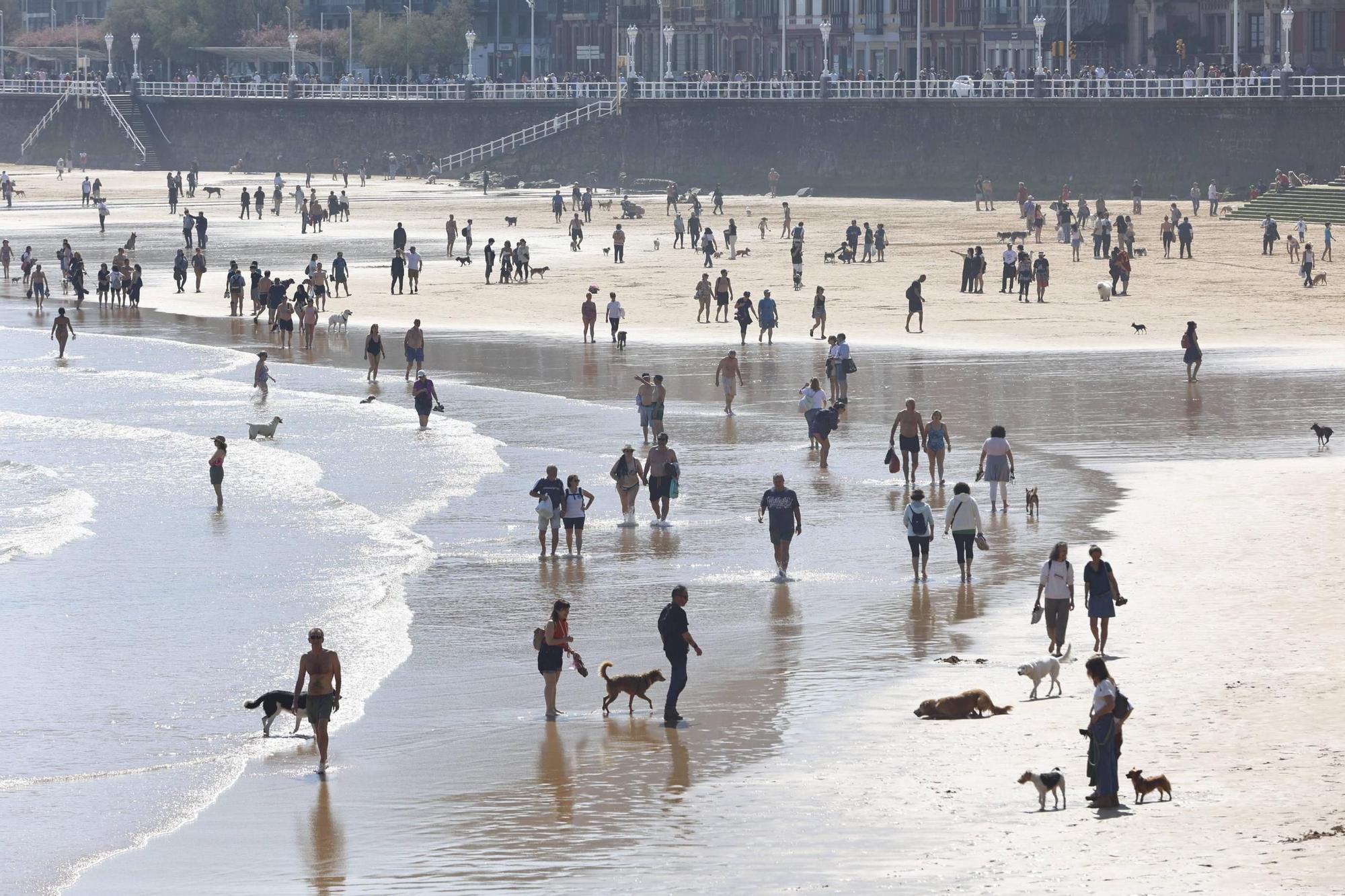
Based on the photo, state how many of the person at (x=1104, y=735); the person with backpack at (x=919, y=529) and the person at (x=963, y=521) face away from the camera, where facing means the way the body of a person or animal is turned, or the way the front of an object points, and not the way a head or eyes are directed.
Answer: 2

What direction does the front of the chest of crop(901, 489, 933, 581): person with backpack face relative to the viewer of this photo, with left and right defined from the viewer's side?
facing away from the viewer

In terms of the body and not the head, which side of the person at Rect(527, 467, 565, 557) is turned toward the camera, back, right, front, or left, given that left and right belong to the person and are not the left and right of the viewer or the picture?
front

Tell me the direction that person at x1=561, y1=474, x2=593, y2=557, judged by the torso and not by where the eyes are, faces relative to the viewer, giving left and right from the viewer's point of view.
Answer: facing the viewer

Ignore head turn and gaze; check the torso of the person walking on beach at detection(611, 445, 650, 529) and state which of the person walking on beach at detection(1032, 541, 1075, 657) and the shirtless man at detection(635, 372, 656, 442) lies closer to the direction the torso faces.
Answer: the person walking on beach

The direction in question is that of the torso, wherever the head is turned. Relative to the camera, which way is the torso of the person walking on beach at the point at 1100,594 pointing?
toward the camera

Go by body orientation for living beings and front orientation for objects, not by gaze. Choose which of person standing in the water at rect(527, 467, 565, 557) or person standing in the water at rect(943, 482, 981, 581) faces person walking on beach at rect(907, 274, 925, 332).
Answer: person standing in the water at rect(943, 482, 981, 581)

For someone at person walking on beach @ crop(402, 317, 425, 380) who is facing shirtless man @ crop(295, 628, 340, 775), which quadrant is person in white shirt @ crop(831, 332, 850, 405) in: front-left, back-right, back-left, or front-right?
front-left

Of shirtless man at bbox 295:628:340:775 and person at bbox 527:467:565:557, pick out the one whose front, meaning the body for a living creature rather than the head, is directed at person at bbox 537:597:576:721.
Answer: person at bbox 527:467:565:557

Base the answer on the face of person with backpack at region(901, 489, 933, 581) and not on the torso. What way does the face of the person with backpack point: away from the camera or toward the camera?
away from the camera
